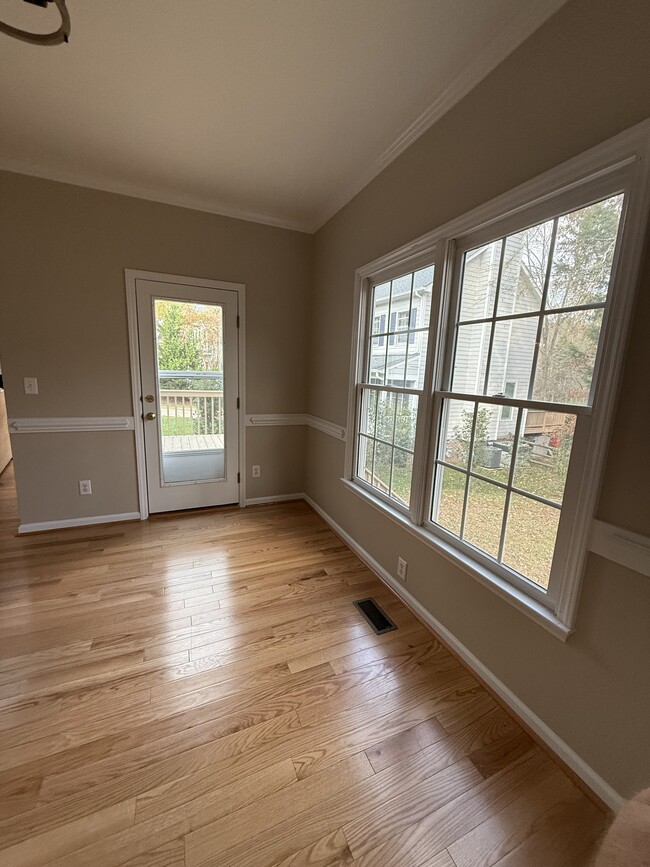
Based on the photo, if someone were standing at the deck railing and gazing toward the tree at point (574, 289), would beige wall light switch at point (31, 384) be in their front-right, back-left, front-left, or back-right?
back-right

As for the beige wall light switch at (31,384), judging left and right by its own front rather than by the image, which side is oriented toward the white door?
left

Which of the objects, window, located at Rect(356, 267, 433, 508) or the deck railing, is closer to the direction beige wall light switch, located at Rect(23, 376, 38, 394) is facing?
the window

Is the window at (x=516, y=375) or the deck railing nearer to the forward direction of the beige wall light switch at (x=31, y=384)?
the window

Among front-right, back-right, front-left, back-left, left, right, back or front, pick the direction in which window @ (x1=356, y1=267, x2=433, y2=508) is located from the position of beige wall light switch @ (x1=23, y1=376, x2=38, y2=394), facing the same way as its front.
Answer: front-left

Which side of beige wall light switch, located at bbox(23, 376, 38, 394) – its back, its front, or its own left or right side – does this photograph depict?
front

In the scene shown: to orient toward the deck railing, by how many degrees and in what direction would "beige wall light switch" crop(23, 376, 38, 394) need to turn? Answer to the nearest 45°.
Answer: approximately 90° to its left

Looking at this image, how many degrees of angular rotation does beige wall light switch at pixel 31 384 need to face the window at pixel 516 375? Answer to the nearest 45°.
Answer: approximately 45° to its left
